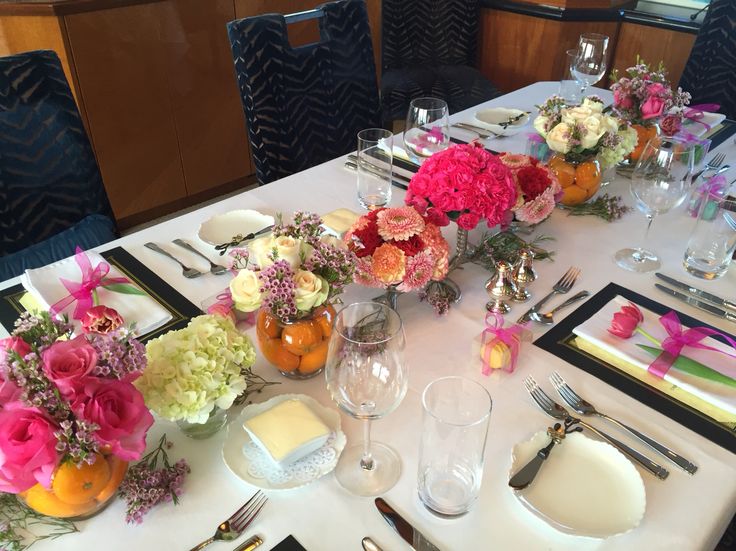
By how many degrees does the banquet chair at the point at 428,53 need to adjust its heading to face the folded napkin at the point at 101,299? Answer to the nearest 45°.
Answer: approximately 45° to its right

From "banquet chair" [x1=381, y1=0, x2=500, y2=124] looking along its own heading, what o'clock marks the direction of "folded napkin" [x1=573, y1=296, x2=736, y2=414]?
The folded napkin is roughly at 1 o'clock from the banquet chair.

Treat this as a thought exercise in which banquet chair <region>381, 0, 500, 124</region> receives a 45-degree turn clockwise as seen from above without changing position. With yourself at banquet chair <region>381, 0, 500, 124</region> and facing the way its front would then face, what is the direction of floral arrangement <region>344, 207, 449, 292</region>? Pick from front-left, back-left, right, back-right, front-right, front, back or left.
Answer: front

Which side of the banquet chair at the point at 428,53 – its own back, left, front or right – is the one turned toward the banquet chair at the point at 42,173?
right

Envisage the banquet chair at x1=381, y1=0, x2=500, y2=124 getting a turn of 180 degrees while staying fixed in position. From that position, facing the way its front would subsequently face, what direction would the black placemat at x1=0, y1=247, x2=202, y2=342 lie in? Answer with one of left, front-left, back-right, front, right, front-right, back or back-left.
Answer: back-left

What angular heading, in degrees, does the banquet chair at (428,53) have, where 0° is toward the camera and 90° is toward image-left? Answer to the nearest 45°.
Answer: approximately 315°

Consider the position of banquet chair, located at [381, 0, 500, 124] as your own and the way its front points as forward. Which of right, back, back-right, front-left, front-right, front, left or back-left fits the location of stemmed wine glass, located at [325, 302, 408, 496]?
front-right

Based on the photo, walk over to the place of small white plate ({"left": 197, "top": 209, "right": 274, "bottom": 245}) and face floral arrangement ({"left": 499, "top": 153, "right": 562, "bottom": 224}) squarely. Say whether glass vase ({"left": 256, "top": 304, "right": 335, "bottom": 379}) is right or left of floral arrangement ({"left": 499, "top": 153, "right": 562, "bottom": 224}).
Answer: right

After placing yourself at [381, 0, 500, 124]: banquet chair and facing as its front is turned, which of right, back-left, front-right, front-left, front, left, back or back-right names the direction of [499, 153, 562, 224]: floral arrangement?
front-right

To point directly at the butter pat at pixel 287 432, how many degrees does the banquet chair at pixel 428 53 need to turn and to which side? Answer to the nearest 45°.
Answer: approximately 45° to its right

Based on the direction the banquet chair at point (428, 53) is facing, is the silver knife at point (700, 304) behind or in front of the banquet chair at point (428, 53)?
in front

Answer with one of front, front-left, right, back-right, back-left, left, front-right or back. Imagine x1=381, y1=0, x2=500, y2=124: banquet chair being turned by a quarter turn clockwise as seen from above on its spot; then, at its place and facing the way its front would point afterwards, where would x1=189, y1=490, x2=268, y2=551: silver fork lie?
front-left

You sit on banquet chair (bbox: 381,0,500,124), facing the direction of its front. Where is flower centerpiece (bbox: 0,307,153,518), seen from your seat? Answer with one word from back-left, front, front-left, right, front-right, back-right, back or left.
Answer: front-right

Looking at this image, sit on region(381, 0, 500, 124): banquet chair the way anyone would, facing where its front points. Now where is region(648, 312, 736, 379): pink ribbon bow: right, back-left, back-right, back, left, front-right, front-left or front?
front-right

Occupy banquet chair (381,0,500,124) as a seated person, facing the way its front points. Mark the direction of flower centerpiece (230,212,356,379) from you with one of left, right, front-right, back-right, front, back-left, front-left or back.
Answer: front-right
